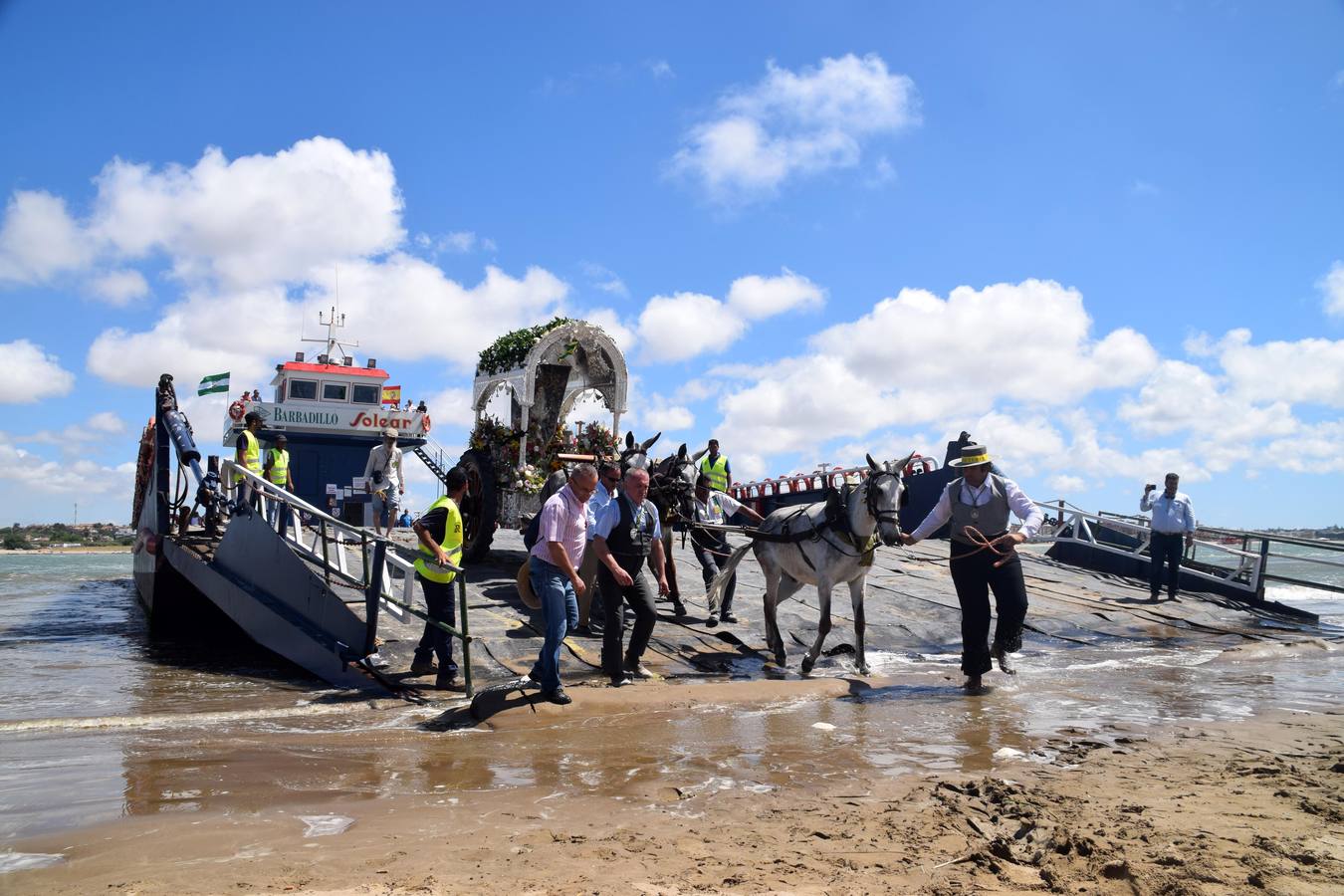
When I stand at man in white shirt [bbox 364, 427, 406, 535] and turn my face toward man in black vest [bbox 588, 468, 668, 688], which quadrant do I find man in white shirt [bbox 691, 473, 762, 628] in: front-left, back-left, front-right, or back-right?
front-left

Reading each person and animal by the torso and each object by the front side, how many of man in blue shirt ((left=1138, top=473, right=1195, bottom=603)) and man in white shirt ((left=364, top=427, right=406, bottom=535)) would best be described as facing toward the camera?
2

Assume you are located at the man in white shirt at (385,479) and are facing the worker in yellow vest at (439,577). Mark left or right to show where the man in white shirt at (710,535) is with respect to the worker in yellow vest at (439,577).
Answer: left

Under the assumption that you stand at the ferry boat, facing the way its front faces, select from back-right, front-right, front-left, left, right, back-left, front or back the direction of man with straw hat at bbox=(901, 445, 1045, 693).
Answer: front

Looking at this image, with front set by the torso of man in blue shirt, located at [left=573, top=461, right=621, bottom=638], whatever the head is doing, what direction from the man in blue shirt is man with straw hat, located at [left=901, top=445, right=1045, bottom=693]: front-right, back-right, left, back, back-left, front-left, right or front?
front-left

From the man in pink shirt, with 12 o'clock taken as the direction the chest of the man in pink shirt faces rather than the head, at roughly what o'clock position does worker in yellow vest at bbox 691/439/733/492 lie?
The worker in yellow vest is roughly at 8 o'clock from the man in pink shirt.

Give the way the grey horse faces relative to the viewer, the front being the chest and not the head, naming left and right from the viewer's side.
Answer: facing the viewer and to the right of the viewer

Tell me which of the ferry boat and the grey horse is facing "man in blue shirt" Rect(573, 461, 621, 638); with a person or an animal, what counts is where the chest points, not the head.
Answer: the ferry boat

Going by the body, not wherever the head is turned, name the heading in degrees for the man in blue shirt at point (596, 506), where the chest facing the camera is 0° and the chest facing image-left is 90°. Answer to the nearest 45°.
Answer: approximately 315°

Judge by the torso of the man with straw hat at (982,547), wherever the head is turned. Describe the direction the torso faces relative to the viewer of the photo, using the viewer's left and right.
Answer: facing the viewer

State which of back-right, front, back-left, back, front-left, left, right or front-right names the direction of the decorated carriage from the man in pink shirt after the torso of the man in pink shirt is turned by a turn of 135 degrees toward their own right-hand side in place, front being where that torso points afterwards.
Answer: right

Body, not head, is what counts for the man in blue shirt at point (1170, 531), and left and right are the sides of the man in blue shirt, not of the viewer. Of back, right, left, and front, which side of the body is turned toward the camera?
front

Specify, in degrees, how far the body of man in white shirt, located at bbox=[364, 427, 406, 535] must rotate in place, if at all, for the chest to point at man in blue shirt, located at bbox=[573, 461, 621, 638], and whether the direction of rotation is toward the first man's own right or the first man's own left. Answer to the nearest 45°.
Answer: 0° — they already face them

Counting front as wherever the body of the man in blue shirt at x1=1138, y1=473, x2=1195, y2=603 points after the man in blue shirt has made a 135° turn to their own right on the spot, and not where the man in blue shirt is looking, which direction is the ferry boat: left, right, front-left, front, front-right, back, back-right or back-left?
left
